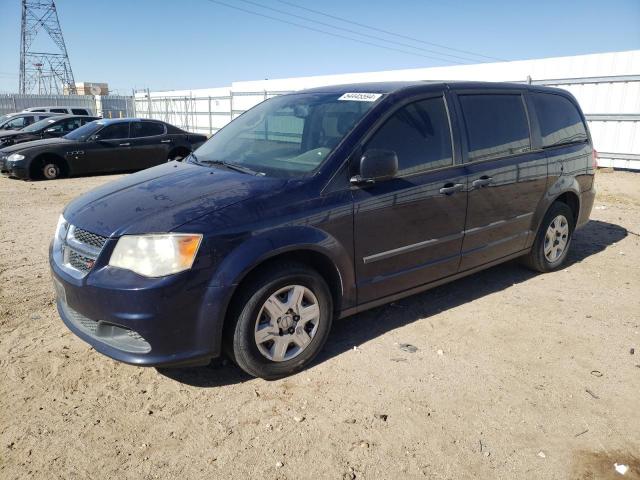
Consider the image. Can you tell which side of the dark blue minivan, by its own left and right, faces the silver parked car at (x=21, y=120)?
right

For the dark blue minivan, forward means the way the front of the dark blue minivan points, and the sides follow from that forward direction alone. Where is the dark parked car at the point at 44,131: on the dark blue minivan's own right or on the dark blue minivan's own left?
on the dark blue minivan's own right

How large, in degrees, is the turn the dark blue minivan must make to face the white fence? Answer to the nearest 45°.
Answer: approximately 180°

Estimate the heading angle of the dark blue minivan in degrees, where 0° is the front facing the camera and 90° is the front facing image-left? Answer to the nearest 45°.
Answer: approximately 45°

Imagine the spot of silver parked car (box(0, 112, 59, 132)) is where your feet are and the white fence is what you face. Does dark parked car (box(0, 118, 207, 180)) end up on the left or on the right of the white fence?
right

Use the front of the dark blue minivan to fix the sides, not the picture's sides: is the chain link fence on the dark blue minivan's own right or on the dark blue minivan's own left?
on the dark blue minivan's own right

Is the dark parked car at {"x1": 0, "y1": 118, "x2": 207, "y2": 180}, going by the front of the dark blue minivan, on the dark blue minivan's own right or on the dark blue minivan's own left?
on the dark blue minivan's own right
